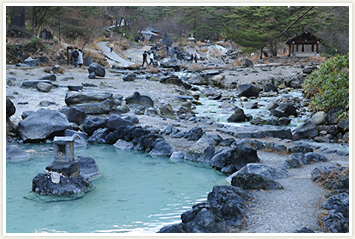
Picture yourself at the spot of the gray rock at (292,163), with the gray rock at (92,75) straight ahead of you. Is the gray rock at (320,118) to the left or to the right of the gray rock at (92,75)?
right

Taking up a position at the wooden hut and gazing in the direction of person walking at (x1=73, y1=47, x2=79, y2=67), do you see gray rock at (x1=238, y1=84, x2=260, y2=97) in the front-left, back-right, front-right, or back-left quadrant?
front-left
